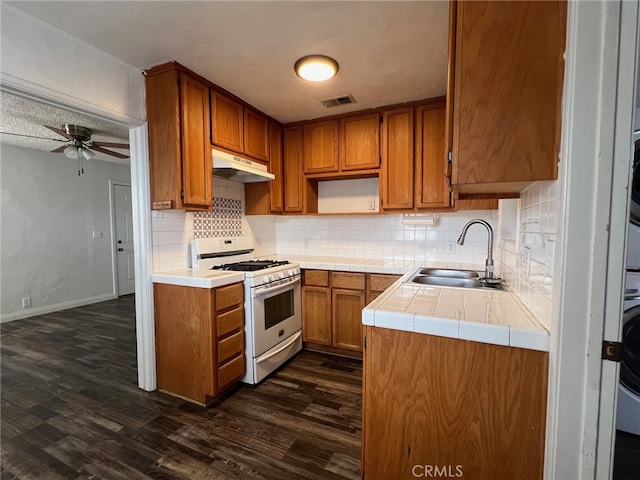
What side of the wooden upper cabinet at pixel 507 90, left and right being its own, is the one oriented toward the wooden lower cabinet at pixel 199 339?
front

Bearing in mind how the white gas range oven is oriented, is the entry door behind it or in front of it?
behind

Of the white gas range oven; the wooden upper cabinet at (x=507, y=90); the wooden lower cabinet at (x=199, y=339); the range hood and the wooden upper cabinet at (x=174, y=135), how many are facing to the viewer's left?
1

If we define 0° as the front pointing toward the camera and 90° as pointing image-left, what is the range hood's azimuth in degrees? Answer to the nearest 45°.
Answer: approximately 315°

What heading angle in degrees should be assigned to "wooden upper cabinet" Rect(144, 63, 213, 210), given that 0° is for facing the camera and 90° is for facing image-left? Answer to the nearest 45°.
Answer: approximately 315°

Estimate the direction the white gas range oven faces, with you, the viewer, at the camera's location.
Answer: facing the viewer and to the right of the viewer

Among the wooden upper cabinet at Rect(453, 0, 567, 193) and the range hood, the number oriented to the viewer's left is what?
1

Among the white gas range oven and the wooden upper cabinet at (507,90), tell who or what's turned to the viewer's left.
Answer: the wooden upper cabinet

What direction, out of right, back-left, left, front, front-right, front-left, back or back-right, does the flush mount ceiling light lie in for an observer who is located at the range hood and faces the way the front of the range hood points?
front

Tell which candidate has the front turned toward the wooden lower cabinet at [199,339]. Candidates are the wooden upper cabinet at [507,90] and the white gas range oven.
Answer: the wooden upper cabinet

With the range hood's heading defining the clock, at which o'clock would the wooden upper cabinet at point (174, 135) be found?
The wooden upper cabinet is roughly at 3 o'clock from the range hood.

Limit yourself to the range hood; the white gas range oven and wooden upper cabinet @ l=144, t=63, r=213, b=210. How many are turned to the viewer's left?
0

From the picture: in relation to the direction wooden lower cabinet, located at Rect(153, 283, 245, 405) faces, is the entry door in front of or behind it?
behind

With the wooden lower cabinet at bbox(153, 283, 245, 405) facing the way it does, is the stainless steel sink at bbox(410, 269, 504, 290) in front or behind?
in front
